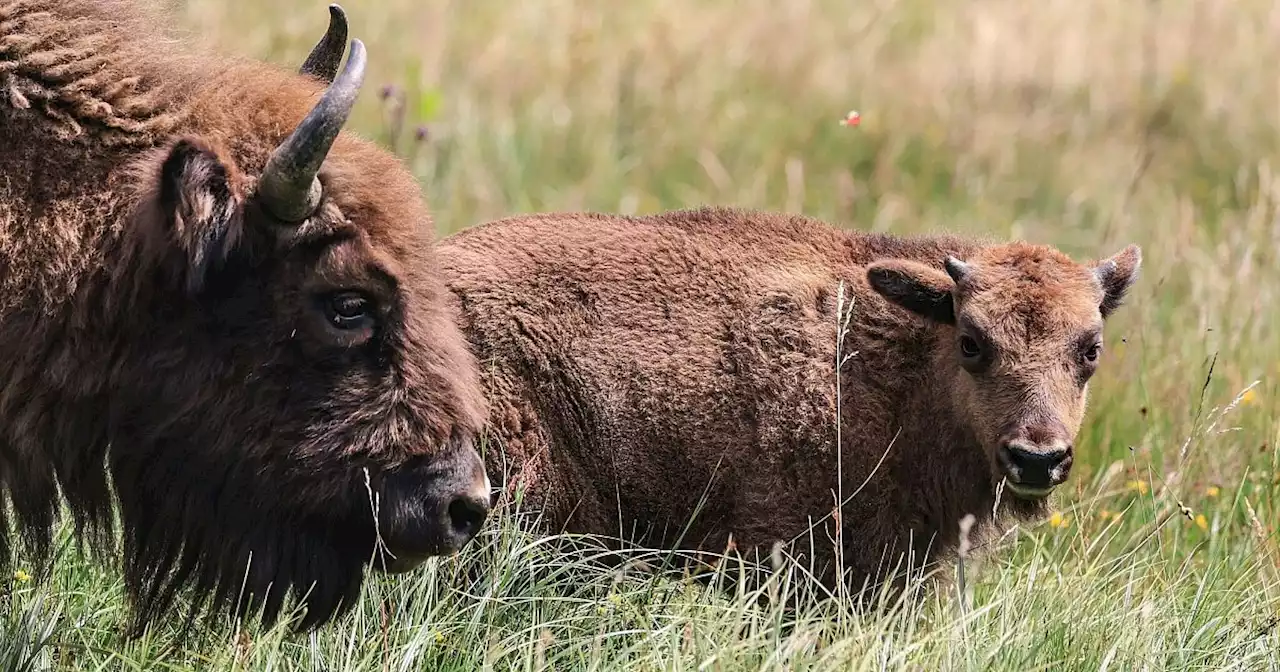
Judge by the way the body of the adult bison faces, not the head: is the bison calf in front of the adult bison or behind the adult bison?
in front

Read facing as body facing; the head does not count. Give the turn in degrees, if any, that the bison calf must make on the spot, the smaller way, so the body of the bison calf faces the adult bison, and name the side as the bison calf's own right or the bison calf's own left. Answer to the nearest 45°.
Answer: approximately 135° to the bison calf's own right

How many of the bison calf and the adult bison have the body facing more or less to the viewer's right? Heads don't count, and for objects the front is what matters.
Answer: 2

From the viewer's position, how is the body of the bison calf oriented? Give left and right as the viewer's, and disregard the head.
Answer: facing to the right of the viewer

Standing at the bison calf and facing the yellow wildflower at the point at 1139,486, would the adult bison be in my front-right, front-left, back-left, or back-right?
back-right

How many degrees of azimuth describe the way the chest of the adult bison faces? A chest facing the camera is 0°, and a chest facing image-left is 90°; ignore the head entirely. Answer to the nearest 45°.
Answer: approximately 270°

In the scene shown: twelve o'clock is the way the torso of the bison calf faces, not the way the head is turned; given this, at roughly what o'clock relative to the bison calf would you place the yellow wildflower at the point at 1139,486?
The yellow wildflower is roughly at 12 o'clock from the bison calf.

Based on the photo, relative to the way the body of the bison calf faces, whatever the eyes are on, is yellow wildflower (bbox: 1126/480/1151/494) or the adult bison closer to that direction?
the yellow wildflower

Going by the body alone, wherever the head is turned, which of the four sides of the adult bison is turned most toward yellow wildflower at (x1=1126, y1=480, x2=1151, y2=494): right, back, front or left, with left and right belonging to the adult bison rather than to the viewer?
front
